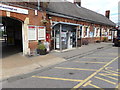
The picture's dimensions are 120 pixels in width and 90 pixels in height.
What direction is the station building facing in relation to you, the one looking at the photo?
facing the viewer and to the right of the viewer
